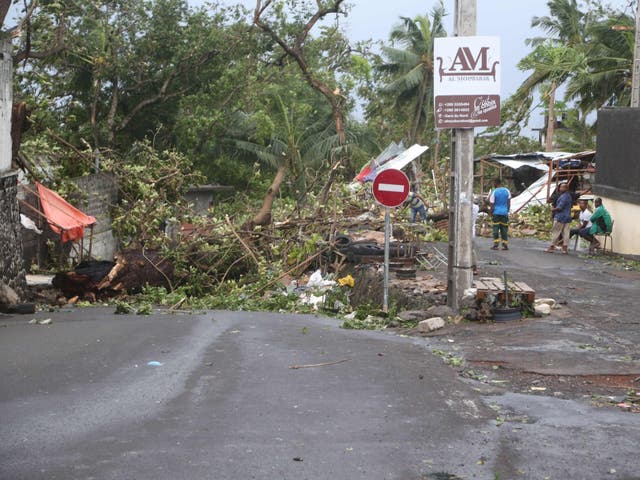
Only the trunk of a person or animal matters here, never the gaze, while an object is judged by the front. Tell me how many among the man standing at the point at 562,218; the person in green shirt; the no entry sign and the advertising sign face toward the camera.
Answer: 2

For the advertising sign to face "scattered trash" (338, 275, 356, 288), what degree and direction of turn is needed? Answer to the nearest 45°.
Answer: approximately 135° to its right

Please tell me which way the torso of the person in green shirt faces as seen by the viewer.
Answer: to the viewer's left

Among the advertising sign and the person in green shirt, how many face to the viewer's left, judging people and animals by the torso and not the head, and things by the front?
1

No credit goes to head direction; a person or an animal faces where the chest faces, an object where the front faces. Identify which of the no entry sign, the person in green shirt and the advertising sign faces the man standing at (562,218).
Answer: the person in green shirt

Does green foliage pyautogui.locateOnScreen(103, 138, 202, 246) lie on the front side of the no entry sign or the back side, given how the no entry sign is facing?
on the back side

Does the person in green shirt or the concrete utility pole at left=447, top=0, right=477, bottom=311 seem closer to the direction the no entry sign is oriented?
the concrete utility pole

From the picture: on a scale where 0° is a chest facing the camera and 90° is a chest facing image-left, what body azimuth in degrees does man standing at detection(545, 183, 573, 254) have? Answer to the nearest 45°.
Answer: approximately 90°

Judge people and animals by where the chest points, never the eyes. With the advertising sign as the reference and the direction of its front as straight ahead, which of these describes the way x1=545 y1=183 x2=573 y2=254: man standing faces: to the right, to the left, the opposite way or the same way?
to the right

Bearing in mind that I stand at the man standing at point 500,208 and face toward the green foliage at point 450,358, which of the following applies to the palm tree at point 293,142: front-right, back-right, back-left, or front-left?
back-right

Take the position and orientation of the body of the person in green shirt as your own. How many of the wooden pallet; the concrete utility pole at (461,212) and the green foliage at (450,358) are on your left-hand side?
3

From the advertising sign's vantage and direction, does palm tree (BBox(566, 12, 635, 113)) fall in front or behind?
behind

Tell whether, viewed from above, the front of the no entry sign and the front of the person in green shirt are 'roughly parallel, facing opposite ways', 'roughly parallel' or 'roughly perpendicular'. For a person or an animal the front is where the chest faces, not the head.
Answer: roughly perpendicular

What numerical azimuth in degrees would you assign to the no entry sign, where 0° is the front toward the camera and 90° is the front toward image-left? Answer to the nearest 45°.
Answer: approximately 0°

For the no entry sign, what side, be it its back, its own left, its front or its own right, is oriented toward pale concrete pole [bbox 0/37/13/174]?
right
